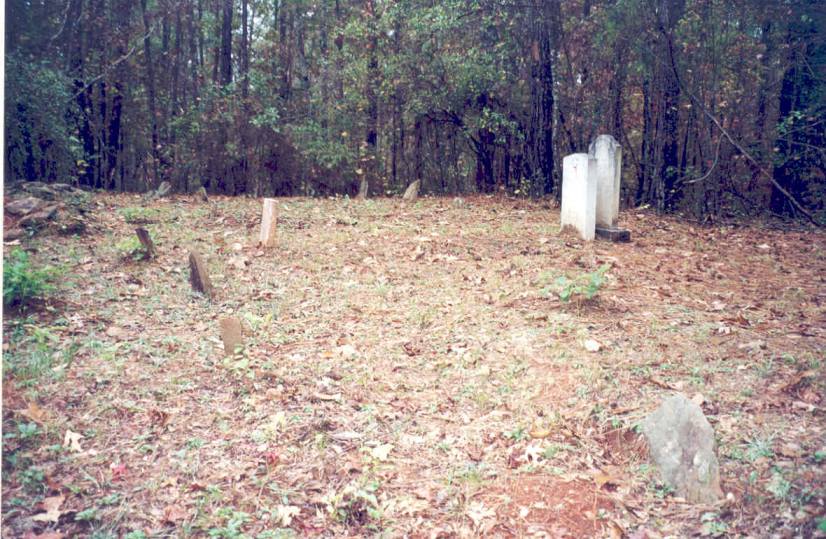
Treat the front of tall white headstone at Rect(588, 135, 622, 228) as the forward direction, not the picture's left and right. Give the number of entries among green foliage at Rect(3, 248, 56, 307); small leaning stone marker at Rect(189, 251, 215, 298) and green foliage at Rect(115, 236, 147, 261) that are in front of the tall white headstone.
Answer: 3

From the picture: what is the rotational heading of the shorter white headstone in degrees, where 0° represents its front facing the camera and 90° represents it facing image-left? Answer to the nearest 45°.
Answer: approximately 45°

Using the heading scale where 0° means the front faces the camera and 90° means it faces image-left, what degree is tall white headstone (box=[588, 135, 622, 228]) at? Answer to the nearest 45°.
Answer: approximately 45°

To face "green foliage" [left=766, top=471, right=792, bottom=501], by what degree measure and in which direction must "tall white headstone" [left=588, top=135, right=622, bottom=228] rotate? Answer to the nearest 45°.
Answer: approximately 45° to its left

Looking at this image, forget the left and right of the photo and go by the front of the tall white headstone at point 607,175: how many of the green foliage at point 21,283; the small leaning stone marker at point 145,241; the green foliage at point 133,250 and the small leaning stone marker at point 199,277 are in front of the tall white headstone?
4

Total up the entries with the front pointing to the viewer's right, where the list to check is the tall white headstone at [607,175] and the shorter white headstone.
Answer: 0

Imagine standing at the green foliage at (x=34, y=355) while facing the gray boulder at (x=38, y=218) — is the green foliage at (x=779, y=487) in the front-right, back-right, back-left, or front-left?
back-right

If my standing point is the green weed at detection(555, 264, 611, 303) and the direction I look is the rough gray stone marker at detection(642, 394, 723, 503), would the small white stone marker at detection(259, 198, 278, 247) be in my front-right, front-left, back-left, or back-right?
back-right

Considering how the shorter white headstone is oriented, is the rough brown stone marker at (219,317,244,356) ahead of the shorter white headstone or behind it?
ahead

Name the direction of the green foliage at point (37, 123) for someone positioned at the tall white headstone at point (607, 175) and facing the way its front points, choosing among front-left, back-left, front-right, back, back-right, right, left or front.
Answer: front-right
